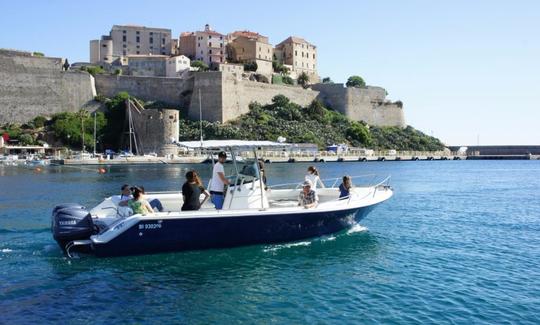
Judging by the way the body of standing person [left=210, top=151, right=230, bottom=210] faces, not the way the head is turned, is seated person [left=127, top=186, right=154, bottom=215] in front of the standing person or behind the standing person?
behind

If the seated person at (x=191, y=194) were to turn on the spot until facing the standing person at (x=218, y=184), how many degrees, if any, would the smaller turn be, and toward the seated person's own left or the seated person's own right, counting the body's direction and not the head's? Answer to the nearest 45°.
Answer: approximately 45° to the seated person's own right

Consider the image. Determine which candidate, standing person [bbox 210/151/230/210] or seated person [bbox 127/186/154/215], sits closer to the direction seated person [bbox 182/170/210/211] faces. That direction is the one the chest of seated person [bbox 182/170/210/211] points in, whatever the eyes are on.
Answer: the standing person

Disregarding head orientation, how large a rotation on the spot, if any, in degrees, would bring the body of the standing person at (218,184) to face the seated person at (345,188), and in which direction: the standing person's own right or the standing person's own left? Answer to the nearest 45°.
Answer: approximately 45° to the standing person's own left

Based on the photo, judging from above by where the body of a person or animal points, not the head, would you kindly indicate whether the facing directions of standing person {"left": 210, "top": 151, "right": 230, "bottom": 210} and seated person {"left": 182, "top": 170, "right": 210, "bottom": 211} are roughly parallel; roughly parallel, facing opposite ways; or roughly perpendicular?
roughly perpendicular

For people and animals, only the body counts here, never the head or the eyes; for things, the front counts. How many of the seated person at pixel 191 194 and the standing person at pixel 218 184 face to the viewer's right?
1
